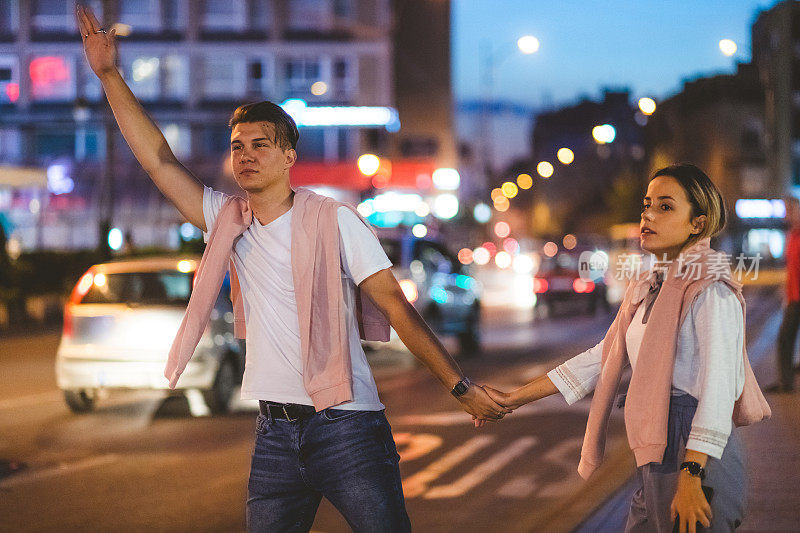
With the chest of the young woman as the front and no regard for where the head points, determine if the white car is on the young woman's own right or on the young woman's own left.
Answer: on the young woman's own right

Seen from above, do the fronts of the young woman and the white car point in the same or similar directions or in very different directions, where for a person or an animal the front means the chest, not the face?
very different directions

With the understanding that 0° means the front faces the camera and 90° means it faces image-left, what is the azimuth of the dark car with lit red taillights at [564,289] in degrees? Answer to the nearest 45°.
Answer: approximately 180°

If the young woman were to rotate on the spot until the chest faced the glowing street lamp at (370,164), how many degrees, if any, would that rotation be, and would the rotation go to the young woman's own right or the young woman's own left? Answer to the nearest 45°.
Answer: approximately 135° to the young woman's own right

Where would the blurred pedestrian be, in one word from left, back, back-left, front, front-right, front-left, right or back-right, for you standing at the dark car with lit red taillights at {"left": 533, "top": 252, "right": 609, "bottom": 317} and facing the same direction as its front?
back

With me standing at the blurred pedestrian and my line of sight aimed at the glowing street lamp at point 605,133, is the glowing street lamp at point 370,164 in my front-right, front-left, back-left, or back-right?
front-left

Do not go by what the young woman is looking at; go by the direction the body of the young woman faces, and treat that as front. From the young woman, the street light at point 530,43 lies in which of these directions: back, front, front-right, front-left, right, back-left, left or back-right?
back-right

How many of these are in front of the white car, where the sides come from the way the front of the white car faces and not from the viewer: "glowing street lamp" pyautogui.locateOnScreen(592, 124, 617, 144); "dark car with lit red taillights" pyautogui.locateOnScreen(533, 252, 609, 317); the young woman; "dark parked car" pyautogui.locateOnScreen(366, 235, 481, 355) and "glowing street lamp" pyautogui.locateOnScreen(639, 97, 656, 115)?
4

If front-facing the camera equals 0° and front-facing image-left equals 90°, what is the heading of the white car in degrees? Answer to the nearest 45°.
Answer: approximately 225°

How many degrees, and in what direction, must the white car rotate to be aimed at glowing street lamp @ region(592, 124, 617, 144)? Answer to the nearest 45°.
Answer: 0° — it already faces it

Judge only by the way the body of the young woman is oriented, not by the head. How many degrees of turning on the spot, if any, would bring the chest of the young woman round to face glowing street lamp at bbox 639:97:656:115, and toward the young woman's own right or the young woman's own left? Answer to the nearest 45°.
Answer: approximately 135° to the young woman's own right
